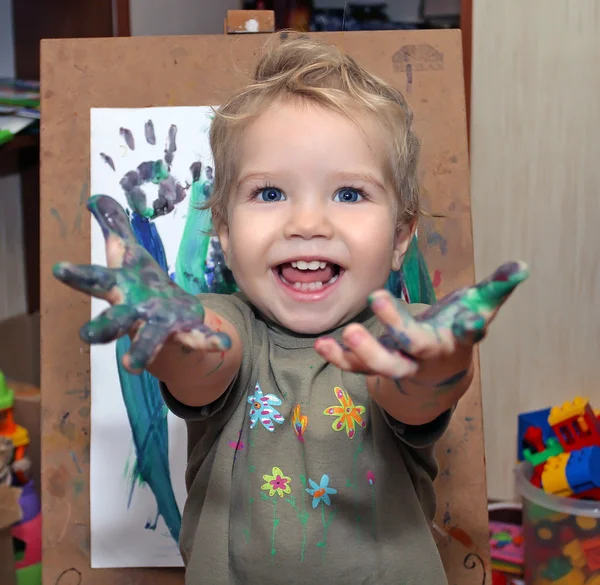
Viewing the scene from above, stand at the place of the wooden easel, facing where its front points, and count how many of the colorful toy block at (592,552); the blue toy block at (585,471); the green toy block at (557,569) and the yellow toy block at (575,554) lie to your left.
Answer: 4

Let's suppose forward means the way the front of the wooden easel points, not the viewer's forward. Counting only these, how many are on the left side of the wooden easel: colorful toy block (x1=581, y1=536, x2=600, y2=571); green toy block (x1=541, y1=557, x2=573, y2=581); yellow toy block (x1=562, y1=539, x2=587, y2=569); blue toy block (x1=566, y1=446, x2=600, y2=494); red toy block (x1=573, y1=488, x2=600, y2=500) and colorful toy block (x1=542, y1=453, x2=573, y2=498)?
6

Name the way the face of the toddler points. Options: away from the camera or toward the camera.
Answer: toward the camera

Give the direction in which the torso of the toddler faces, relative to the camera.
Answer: toward the camera

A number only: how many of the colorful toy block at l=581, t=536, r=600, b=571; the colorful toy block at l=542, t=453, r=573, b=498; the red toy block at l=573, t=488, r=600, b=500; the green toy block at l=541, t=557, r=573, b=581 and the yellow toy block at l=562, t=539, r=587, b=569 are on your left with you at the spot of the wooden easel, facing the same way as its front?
5

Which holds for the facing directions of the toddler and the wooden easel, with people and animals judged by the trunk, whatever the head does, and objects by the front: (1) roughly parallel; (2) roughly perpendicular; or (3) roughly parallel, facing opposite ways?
roughly parallel

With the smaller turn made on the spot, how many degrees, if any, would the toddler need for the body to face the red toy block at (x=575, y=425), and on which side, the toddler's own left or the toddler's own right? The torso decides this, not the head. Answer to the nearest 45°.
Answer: approximately 135° to the toddler's own left

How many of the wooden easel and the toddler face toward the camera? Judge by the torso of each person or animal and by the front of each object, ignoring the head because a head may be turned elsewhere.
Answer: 2

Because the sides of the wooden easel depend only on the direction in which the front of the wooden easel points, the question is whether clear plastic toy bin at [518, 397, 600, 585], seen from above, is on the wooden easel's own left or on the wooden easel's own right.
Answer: on the wooden easel's own left

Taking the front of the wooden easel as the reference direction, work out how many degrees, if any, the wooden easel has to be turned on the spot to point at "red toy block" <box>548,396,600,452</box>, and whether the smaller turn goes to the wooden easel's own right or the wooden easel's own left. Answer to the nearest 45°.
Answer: approximately 90° to the wooden easel's own left
